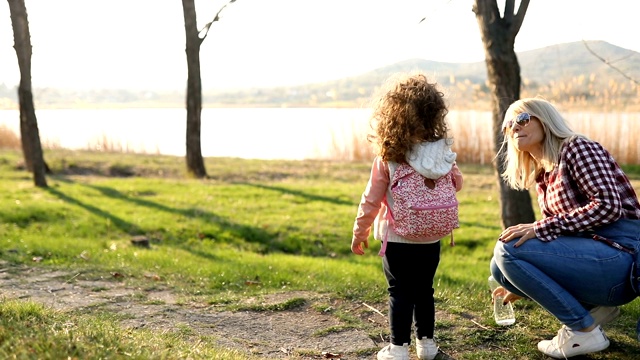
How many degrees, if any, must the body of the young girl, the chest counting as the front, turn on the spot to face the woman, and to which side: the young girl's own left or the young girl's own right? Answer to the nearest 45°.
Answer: approximately 90° to the young girl's own right

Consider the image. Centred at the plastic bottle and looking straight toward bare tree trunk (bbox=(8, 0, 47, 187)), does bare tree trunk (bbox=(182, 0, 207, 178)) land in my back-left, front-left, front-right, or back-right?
front-right

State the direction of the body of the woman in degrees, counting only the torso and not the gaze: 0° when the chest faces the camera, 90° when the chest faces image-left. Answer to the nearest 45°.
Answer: approximately 90°

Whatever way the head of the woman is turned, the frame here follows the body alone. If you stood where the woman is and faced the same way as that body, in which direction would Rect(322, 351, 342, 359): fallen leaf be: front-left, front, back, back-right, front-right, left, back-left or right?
front

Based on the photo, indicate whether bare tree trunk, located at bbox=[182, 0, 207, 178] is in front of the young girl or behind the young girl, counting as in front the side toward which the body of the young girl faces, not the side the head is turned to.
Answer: in front

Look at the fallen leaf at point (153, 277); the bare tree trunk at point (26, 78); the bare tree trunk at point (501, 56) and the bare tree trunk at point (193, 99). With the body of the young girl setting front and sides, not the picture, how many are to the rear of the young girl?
0

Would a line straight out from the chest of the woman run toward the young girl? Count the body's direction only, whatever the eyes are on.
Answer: yes

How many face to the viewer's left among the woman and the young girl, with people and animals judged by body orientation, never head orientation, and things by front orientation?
1

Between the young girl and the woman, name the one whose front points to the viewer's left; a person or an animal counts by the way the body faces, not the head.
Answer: the woman

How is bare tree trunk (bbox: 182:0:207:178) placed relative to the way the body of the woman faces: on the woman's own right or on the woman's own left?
on the woman's own right

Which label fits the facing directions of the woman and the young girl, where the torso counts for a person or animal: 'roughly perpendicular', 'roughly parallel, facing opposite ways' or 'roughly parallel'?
roughly perpendicular

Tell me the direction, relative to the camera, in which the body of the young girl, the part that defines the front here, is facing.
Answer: away from the camera

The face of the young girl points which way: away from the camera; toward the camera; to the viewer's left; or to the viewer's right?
away from the camera
